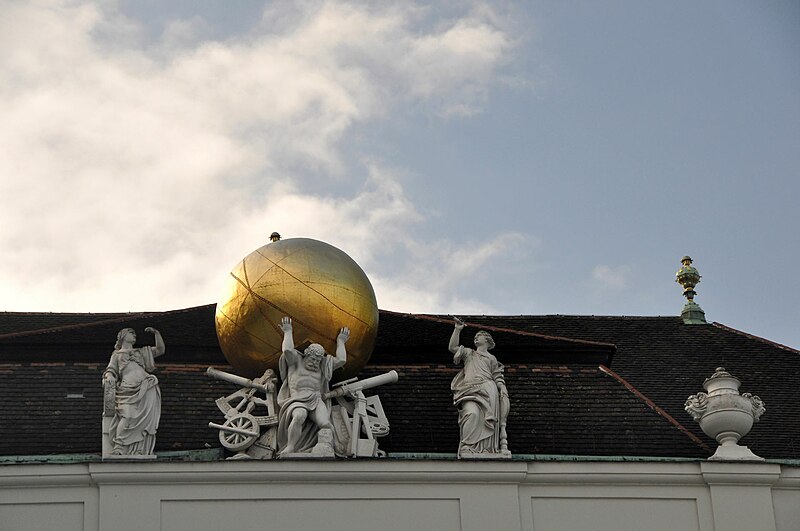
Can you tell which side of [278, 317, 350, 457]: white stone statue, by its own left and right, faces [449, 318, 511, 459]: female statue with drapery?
left

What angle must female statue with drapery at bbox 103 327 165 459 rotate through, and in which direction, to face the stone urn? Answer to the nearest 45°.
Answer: approximately 90° to its left

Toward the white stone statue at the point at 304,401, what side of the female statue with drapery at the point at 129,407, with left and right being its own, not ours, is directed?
left

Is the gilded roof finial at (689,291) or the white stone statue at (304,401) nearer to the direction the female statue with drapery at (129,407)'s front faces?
the white stone statue

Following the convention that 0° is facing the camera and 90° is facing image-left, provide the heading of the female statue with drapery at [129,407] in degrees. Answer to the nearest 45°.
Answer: approximately 0°

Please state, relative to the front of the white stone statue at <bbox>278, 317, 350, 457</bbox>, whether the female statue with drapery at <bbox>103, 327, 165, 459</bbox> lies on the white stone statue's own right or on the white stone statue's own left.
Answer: on the white stone statue's own right

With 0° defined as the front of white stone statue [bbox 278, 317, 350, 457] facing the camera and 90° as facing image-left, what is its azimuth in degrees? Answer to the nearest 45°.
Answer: approximately 0°

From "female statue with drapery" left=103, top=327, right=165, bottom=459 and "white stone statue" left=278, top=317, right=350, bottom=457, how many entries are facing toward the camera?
2

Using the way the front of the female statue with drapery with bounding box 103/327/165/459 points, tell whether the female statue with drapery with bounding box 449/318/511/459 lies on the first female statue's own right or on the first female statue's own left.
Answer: on the first female statue's own left

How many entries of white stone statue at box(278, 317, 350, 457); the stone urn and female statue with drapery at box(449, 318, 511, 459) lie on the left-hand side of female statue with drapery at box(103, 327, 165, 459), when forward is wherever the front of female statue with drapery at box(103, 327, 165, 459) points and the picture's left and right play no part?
3

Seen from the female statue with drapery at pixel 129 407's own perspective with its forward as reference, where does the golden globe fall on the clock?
The golden globe is roughly at 9 o'clock from the female statue with drapery.
